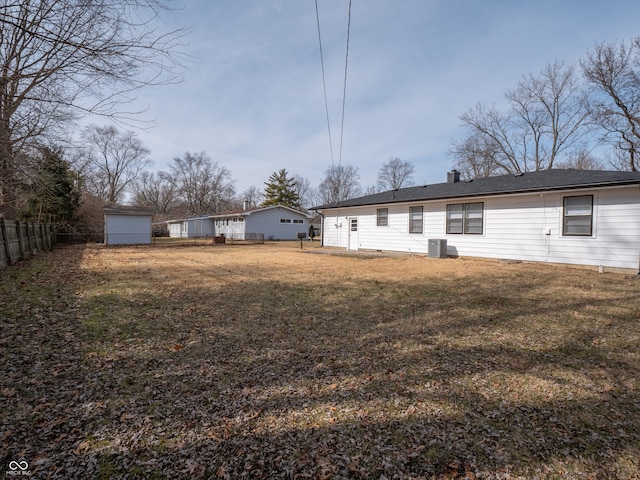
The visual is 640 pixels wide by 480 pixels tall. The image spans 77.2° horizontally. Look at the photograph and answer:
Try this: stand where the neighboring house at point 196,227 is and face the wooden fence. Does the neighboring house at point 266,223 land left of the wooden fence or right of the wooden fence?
left

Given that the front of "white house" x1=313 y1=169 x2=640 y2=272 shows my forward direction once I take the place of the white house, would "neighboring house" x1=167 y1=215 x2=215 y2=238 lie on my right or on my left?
on my left

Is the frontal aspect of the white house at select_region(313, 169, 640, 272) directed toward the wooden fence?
no

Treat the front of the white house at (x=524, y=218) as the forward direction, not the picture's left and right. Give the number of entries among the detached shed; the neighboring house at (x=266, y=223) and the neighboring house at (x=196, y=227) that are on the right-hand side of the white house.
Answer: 0

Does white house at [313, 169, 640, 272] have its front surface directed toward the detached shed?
no

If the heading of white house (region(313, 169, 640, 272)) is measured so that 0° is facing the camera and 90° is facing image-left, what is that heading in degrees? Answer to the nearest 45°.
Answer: approximately 225°

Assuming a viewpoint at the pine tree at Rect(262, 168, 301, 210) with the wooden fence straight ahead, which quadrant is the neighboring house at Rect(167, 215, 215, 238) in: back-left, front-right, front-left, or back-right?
front-right

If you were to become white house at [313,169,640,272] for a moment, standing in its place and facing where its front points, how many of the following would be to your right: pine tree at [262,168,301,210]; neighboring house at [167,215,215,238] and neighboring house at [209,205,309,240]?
0

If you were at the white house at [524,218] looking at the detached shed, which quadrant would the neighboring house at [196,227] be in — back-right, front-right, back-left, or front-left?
front-right

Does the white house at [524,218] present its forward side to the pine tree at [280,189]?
no

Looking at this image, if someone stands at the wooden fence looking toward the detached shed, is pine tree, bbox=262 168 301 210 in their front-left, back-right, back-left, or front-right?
front-right

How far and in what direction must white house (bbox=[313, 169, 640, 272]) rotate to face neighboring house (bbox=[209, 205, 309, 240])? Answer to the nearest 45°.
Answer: approximately 90° to its left

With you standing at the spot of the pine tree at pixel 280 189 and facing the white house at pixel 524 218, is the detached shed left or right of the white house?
right

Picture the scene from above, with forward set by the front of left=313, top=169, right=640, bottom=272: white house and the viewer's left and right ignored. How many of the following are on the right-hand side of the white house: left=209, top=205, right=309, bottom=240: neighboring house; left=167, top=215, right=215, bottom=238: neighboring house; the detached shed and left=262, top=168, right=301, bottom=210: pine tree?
0
